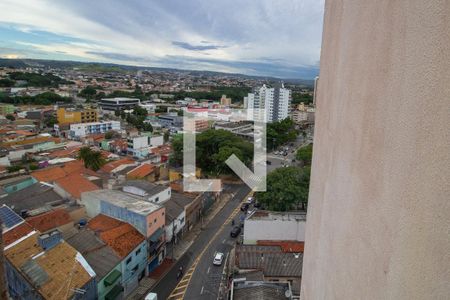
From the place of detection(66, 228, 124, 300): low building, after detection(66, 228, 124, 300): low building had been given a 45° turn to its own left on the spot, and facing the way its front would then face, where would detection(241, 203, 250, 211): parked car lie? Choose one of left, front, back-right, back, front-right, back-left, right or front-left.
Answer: front-left

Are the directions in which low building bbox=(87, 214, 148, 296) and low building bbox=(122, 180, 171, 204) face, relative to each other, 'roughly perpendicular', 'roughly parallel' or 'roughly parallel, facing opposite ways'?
roughly parallel

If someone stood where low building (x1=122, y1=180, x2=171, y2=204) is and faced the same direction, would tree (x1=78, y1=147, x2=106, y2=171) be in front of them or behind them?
behind

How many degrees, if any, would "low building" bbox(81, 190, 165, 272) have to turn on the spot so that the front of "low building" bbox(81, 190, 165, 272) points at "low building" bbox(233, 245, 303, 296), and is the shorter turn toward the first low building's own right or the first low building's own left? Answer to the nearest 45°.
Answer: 0° — it already faces it

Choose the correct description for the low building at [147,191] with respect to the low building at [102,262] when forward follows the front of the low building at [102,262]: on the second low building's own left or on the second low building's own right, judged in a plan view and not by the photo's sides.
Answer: on the second low building's own left

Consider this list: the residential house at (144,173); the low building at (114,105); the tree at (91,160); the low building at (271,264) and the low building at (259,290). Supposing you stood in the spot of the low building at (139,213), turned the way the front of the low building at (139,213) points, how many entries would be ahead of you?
2

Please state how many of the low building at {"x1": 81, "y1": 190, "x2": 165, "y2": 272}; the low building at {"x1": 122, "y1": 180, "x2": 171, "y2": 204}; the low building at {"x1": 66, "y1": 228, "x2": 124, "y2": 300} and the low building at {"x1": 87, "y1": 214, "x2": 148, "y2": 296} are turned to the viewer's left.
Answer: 0

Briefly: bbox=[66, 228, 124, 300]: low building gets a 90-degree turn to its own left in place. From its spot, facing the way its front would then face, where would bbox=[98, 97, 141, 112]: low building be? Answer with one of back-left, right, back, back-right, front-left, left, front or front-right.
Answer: front-left

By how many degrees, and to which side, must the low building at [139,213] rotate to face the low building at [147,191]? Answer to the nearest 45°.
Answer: approximately 135° to its left

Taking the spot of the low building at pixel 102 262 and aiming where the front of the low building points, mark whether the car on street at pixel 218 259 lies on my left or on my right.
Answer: on my left

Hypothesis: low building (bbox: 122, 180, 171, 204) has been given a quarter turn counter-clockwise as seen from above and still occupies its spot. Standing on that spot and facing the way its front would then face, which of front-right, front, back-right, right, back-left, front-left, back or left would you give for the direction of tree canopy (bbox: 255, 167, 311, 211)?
front-right

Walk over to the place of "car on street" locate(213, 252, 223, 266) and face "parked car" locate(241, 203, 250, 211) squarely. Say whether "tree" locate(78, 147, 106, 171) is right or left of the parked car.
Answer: left

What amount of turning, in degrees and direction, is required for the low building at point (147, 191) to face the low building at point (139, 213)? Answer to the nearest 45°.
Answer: approximately 45° to its right

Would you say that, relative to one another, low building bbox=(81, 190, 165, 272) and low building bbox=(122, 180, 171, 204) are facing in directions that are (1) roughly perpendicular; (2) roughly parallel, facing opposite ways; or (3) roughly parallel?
roughly parallel

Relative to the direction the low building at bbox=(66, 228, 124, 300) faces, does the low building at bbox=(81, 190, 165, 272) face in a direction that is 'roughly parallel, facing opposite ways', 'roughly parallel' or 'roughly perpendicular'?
roughly parallel

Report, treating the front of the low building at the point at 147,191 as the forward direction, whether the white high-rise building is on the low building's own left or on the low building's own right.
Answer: on the low building's own left

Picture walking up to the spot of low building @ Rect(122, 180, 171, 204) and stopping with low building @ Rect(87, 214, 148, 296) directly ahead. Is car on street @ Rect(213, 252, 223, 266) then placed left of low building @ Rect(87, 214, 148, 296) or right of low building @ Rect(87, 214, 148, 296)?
left

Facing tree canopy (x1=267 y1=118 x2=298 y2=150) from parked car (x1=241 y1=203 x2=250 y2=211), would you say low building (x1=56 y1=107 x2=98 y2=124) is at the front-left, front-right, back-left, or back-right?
front-left

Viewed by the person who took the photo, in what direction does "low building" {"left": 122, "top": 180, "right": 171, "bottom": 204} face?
facing the viewer and to the right of the viewer

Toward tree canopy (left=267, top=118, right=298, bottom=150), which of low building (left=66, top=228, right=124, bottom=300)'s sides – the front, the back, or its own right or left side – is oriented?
left
